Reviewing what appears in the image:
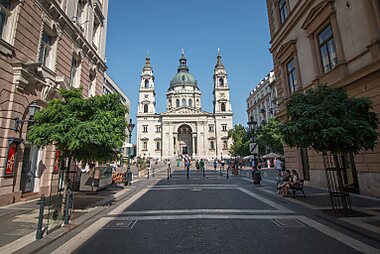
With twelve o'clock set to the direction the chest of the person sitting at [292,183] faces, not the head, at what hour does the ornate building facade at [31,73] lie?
The ornate building facade is roughly at 11 o'clock from the person sitting.

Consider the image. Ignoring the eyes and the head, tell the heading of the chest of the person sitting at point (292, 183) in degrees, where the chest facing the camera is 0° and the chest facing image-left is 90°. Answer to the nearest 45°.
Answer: approximately 90°
